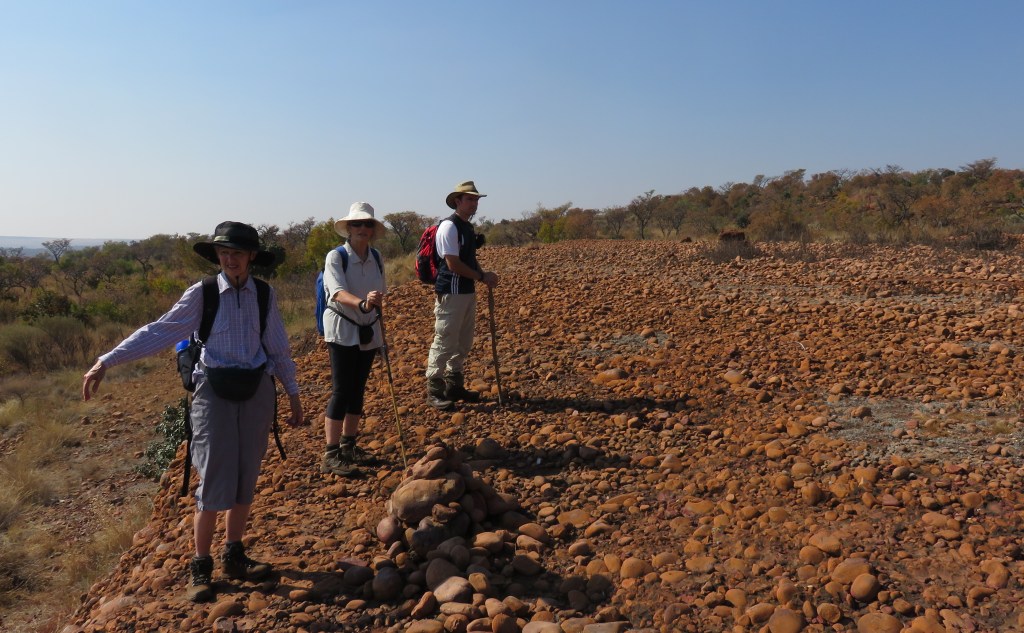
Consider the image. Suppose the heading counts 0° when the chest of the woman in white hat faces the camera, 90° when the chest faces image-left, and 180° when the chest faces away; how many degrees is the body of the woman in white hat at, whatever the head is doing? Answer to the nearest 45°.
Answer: approximately 315°

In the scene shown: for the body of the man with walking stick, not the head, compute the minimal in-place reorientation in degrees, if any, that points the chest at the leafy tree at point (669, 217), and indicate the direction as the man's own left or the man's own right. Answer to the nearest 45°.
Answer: approximately 90° to the man's own left

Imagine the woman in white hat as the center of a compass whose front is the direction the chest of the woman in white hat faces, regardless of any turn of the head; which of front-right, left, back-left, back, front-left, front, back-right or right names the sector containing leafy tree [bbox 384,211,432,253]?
back-left

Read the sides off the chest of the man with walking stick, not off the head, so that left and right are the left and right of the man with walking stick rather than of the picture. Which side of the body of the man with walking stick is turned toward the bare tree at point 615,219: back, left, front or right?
left

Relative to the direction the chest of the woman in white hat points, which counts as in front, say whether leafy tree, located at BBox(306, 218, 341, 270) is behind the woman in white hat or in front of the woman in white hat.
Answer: behind

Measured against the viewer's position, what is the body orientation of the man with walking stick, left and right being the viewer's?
facing to the right of the viewer

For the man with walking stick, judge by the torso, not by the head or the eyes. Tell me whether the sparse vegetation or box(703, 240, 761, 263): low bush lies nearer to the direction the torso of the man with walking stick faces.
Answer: the low bush

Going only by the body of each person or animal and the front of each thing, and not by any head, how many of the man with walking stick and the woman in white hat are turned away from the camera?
0

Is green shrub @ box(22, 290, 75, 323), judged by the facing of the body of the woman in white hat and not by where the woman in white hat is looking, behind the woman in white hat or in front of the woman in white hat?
behind

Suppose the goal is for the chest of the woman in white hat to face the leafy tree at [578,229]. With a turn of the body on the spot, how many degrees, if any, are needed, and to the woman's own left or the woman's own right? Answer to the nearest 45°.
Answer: approximately 135° to the woman's own left
